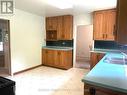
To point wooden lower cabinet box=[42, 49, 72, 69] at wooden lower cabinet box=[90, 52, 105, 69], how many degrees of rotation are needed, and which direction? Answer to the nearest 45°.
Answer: approximately 90° to its left

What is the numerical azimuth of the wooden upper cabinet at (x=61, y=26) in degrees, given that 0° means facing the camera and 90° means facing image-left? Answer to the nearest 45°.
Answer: approximately 45°

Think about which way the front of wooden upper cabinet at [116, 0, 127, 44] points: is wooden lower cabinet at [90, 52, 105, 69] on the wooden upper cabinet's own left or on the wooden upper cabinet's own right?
on the wooden upper cabinet's own right

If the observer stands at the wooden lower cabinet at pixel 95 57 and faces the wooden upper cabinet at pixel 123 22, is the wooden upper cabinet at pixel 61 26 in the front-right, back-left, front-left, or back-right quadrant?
back-right

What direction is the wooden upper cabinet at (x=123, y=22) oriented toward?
to the viewer's left
